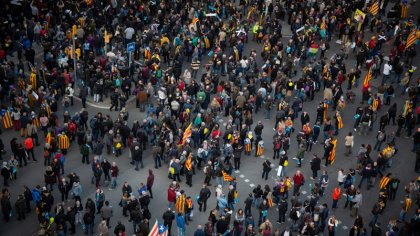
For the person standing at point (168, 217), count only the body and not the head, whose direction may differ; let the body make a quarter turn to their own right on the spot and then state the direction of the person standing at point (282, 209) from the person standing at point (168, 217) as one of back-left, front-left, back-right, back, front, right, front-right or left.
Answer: front

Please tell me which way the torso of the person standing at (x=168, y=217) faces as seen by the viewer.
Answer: away from the camera

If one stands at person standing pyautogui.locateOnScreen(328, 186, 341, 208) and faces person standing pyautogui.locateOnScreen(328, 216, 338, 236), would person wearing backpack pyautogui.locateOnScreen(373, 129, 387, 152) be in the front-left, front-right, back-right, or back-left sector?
back-left

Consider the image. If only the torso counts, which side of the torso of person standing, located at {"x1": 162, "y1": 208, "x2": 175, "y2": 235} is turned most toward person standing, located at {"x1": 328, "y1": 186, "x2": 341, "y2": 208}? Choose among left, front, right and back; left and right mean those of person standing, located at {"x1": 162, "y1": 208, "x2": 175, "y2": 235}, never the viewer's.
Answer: right

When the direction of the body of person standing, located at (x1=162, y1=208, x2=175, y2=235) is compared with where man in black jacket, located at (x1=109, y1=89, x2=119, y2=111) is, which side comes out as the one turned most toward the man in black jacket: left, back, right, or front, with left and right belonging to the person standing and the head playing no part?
front

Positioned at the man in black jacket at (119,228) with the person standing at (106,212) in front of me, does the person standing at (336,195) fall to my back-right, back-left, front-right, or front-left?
back-right

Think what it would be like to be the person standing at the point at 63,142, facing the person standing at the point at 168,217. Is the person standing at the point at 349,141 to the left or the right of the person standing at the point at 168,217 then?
left

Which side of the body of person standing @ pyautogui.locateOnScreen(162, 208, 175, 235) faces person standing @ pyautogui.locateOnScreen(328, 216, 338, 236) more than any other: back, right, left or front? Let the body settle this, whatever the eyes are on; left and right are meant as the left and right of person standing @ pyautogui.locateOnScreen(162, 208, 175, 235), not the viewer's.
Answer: right

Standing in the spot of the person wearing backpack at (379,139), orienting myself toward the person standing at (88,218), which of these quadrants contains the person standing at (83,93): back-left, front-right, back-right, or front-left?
front-right
